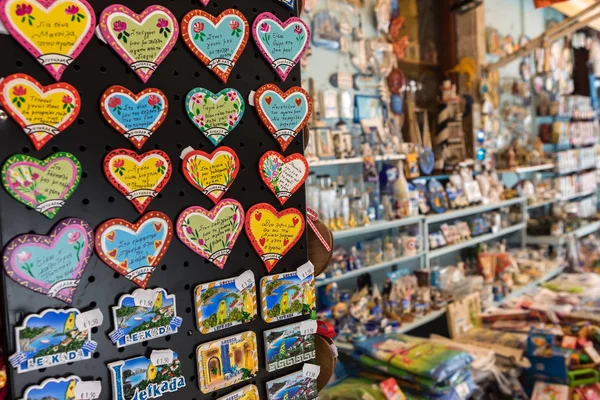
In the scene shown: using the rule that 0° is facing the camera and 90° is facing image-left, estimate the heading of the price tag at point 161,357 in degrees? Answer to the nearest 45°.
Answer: approximately 0°

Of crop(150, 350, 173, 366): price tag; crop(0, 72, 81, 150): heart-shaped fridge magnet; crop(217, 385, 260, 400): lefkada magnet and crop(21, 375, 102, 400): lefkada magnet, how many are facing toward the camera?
4

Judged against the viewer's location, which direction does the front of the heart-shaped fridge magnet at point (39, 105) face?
facing the viewer

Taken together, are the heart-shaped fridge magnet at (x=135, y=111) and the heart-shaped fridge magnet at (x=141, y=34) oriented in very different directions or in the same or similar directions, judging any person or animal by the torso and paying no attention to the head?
same or similar directions

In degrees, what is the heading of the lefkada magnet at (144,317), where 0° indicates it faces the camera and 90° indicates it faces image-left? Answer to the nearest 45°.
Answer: approximately 0°

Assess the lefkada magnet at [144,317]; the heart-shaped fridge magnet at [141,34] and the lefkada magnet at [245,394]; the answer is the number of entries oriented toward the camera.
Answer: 3

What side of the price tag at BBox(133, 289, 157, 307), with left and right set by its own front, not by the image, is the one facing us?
front

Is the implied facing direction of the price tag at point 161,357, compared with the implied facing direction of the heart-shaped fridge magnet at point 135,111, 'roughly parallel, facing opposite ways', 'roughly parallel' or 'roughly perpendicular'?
roughly parallel

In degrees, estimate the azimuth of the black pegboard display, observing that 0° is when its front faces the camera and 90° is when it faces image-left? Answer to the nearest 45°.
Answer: approximately 315°

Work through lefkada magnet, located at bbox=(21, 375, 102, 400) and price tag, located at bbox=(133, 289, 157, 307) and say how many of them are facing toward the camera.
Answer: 2
